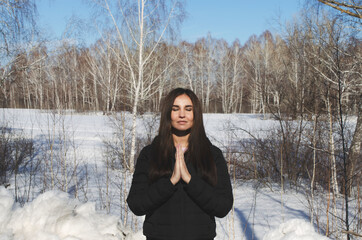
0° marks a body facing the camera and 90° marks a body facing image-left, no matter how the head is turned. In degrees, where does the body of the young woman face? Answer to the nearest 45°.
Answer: approximately 0°
